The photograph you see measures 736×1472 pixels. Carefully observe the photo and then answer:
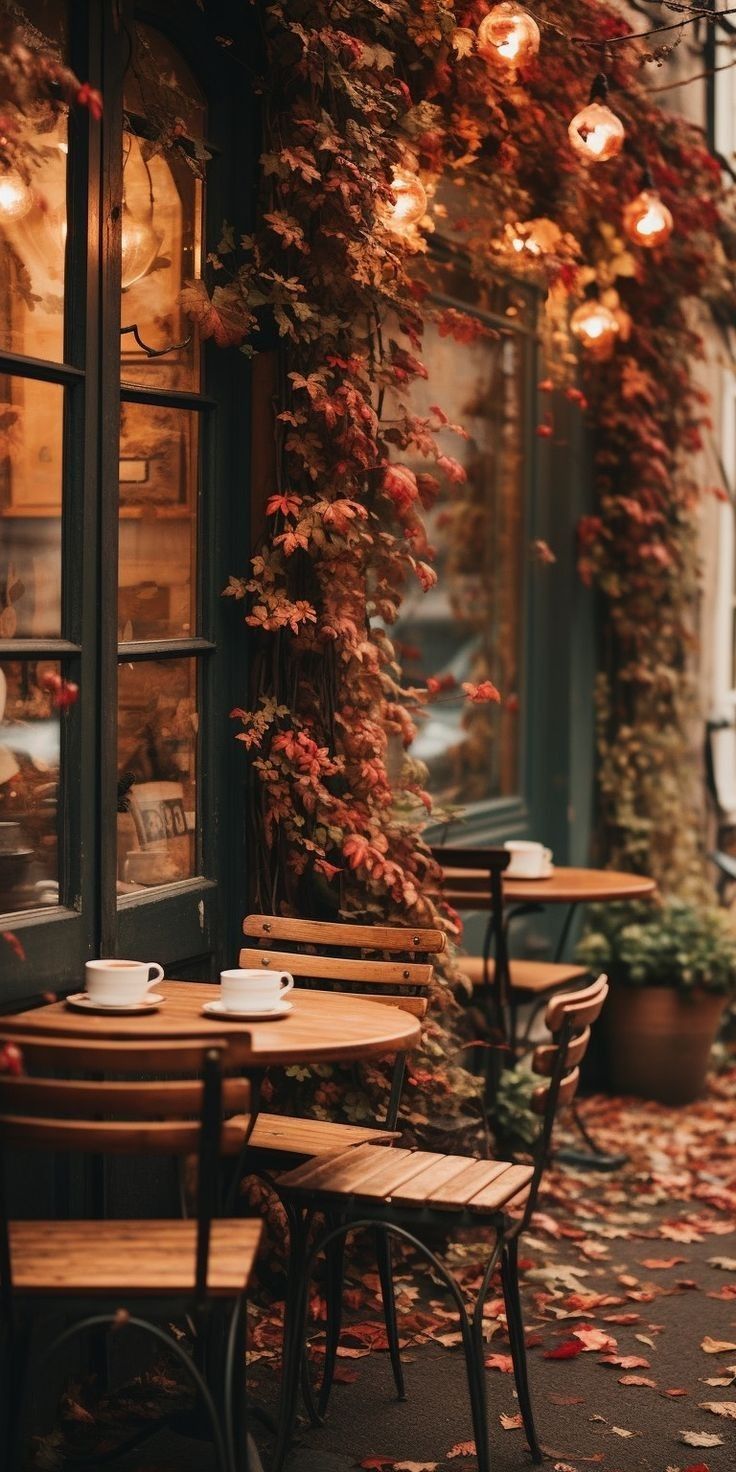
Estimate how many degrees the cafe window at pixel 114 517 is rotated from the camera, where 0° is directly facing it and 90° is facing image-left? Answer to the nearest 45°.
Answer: approximately 315°

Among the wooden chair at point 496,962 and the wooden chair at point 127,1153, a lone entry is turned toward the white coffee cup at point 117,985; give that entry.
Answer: the wooden chair at point 127,1153

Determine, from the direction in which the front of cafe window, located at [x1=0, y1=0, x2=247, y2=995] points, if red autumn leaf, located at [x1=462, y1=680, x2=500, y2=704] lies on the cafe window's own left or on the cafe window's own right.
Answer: on the cafe window's own left

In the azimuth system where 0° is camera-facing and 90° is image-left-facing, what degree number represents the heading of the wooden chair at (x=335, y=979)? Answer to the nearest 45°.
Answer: approximately 45°

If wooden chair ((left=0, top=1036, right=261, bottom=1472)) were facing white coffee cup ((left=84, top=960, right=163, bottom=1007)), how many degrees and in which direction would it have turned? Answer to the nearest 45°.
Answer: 0° — it already faces it

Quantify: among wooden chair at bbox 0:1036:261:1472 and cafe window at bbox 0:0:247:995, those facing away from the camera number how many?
1

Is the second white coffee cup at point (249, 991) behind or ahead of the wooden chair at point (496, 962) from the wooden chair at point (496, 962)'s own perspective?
behind

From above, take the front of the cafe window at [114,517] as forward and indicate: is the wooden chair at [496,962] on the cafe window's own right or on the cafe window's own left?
on the cafe window's own left

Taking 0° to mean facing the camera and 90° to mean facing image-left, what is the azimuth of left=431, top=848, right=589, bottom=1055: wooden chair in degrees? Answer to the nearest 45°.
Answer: approximately 225°

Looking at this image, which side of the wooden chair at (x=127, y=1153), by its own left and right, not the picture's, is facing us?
back

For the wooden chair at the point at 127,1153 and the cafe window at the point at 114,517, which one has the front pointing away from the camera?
the wooden chair
